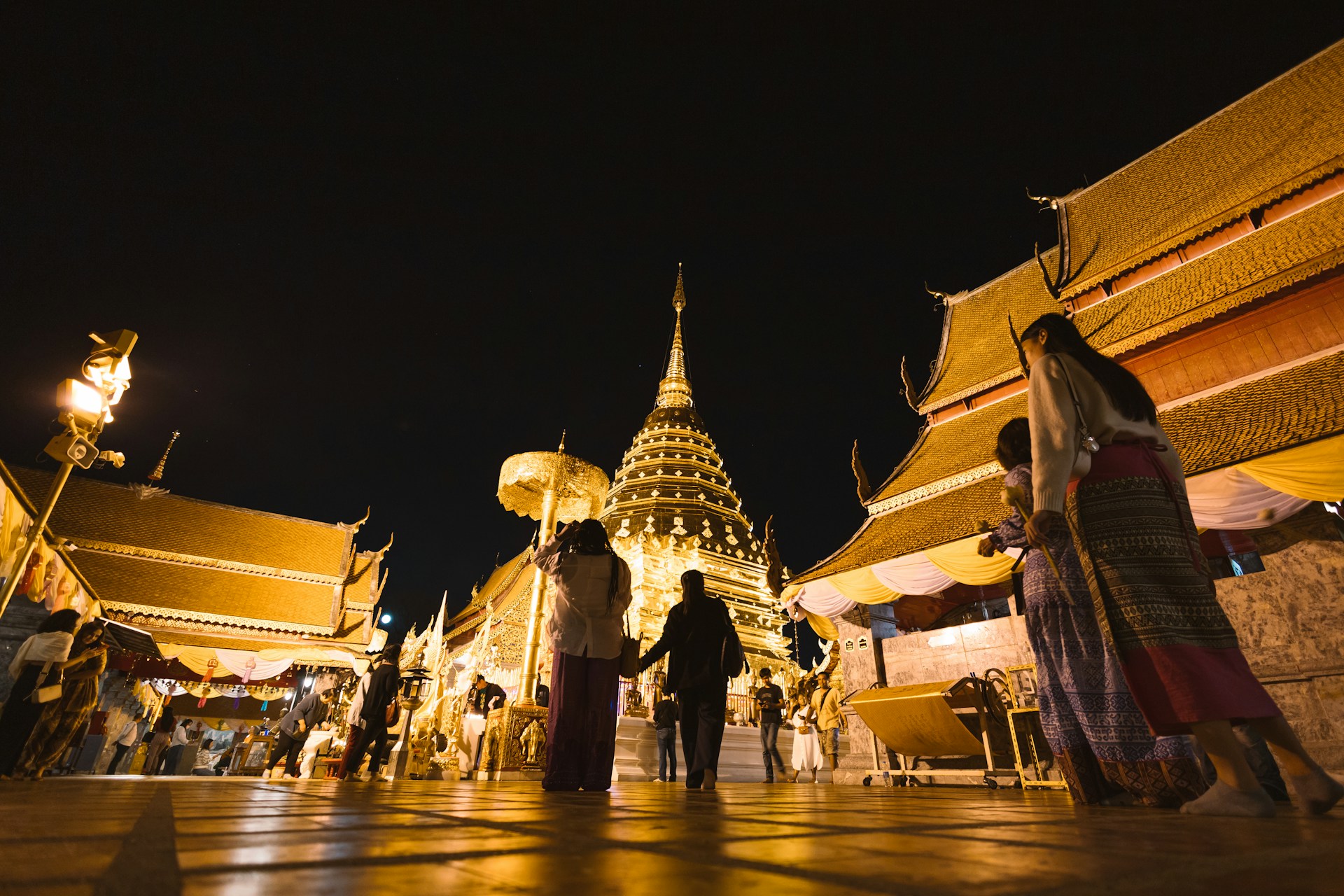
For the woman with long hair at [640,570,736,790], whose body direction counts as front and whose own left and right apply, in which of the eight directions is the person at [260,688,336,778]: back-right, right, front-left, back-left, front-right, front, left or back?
front-left

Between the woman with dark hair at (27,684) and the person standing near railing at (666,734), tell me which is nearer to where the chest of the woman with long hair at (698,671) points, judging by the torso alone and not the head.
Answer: the person standing near railing

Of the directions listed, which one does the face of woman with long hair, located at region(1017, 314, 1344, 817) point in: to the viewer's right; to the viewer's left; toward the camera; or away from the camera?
to the viewer's left

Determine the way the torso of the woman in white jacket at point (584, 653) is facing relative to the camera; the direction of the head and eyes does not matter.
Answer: away from the camera

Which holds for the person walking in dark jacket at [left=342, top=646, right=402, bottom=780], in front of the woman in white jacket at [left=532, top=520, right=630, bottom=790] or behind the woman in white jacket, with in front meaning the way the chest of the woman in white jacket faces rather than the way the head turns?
in front

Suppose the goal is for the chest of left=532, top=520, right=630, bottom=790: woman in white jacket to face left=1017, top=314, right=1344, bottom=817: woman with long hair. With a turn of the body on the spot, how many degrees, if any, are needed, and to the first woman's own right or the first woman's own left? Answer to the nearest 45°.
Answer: approximately 135° to the first woman's own right

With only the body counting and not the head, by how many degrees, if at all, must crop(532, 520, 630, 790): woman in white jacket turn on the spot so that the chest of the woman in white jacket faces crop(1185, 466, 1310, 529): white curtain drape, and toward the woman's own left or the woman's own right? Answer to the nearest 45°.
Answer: approximately 90° to the woman's own right

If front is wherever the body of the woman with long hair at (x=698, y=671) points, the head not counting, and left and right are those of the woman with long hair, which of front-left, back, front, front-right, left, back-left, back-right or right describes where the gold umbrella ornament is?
front-left

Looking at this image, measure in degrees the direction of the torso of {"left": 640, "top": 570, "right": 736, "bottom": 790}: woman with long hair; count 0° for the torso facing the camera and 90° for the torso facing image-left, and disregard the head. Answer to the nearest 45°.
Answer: approximately 180°

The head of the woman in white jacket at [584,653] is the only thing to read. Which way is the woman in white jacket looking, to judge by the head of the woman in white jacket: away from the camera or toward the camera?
away from the camera
